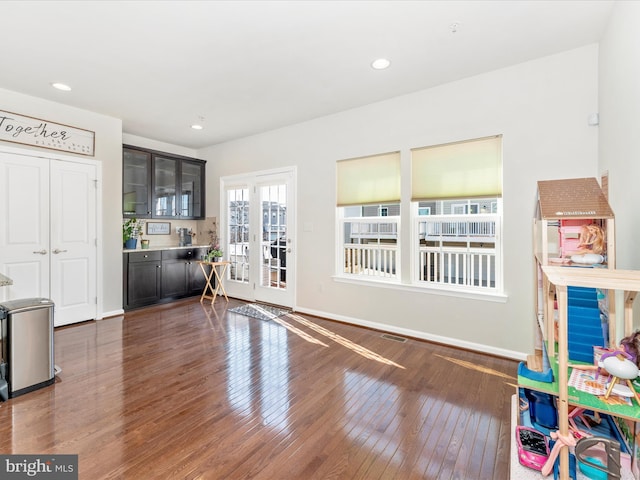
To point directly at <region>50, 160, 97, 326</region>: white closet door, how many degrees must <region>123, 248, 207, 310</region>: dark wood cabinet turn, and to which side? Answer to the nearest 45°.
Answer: approximately 90° to its right

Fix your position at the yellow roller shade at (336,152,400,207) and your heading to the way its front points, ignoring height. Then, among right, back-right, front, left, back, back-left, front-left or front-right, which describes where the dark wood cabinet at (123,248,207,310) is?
front-right

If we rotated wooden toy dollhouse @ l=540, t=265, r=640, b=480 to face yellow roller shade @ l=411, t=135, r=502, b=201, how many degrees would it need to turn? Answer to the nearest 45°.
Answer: approximately 135° to its right

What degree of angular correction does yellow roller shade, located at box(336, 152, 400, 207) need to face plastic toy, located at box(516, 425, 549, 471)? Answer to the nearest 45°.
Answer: approximately 45° to its left

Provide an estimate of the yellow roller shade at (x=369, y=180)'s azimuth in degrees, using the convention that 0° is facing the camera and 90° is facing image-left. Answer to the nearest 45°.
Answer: approximately 45°
